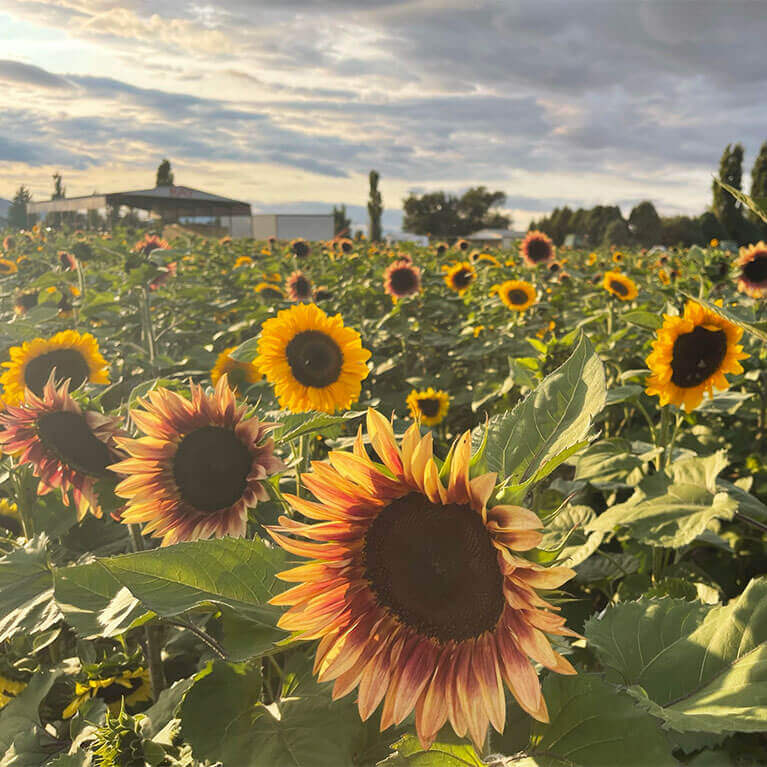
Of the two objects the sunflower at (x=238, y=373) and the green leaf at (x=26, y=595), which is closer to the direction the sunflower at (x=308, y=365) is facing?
the green leaf

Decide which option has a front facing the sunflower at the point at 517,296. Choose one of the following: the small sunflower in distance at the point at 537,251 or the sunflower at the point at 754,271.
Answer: the small sunflower in distance

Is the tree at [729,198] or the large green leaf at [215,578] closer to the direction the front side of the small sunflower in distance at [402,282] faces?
the large green leaf

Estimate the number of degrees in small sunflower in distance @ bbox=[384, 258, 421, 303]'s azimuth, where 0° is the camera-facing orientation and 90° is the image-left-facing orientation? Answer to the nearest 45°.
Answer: approximately 0°

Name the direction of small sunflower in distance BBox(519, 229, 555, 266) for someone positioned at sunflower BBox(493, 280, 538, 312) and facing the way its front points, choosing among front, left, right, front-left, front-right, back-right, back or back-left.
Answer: back

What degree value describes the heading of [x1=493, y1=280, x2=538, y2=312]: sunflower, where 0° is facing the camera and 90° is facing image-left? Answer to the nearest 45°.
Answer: approximately 0°

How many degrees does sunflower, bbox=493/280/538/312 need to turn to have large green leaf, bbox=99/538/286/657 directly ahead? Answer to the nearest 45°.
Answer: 0° — it already faces it
